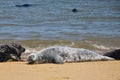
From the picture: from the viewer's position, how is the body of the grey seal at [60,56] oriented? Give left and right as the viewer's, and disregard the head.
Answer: facing to the left of the viewer

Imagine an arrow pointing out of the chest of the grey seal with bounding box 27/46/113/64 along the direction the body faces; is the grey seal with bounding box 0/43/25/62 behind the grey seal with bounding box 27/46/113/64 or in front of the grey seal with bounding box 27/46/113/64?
in front

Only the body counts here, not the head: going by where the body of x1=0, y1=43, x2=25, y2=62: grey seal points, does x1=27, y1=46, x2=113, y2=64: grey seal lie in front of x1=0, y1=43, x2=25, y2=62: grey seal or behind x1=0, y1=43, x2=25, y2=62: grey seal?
in front

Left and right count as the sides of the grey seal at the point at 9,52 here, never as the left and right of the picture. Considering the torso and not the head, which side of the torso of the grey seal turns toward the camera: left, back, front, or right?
right
